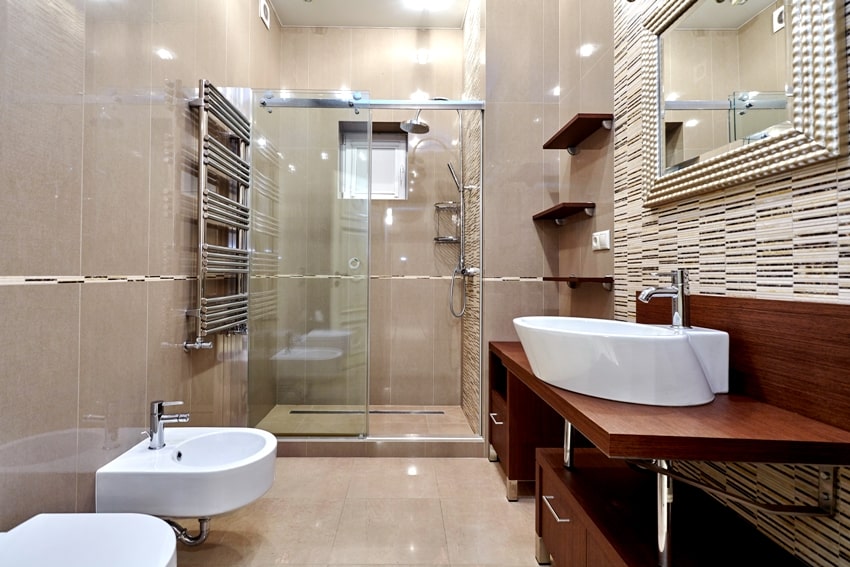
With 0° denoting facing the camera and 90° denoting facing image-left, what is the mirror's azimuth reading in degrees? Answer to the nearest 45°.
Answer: approximately 45°

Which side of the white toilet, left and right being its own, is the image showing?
right

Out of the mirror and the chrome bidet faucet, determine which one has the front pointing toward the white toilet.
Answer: the mirror

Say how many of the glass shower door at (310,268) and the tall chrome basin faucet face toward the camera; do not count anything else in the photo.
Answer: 1

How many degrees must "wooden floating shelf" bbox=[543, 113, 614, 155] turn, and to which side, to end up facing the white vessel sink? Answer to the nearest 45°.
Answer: approximately 45° to its left

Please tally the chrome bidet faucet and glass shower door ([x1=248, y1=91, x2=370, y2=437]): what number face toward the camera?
1

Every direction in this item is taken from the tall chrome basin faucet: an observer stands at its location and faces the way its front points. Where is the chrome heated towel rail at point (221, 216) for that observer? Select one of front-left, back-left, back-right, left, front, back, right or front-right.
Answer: front

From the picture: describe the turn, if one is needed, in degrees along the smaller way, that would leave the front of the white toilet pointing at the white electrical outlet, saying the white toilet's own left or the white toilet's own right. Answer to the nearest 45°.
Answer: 0° — it already faces it

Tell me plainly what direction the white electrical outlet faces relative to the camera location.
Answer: facing the viewer and to the left of the viewer

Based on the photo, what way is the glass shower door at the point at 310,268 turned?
toward the camera

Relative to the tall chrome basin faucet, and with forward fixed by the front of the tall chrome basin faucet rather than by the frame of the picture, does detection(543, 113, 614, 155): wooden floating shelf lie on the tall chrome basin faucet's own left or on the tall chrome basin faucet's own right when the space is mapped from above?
on the tall chrome basin faucet's own right

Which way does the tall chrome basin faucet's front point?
to the viewer's left

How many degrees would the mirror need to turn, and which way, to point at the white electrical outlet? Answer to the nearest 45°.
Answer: approximately 90° to its right

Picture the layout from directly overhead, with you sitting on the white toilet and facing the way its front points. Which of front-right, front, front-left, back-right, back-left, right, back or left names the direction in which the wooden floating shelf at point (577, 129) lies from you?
front

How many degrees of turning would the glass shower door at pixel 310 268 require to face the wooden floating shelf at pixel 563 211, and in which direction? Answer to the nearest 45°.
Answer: approximately 45° to its left
